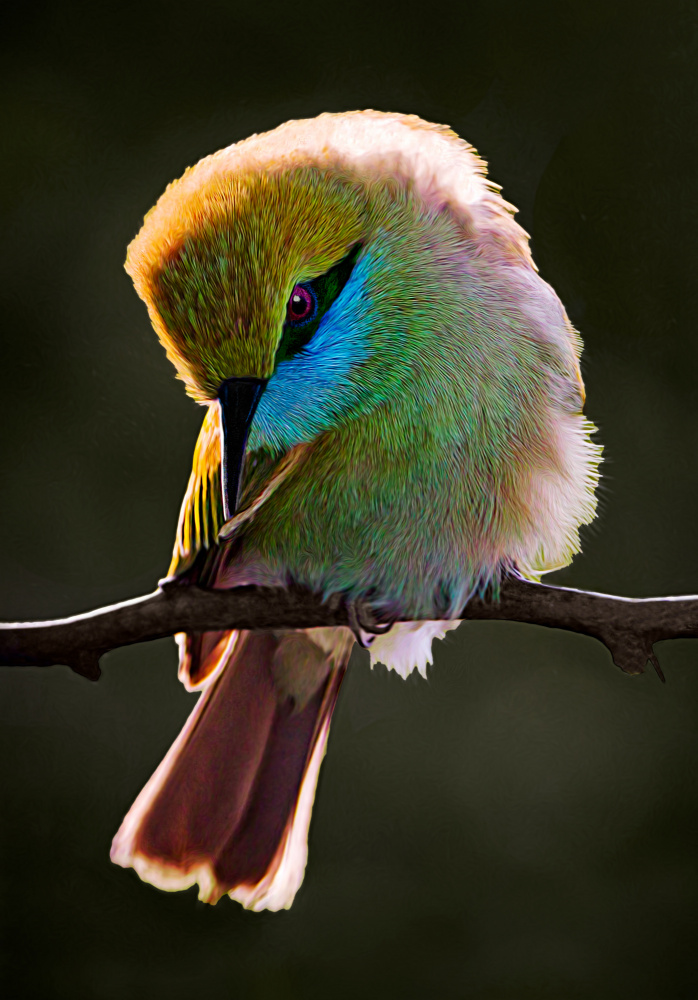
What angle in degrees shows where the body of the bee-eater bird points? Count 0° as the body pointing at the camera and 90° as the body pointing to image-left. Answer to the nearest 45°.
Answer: approximately 315°
